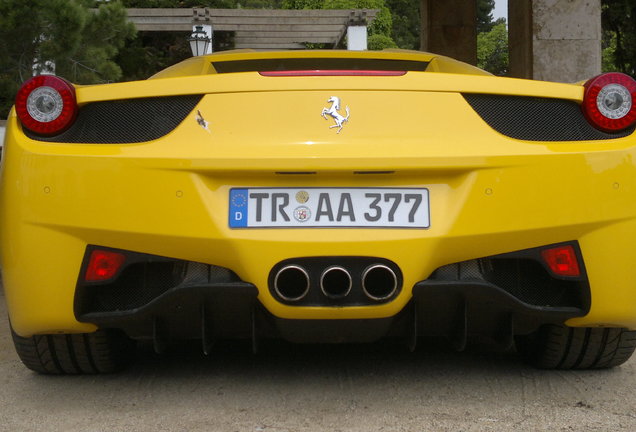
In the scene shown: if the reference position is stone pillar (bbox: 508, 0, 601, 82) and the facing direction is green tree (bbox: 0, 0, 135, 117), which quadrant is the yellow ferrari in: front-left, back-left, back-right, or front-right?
front-left

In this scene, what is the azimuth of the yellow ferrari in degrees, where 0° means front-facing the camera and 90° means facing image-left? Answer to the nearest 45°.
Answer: approximately 180°

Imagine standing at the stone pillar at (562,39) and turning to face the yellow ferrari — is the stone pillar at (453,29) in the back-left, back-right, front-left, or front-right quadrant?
back-right

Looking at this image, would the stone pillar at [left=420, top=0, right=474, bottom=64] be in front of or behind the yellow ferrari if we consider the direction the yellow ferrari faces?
in front

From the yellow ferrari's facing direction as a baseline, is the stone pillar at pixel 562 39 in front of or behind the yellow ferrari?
in front
